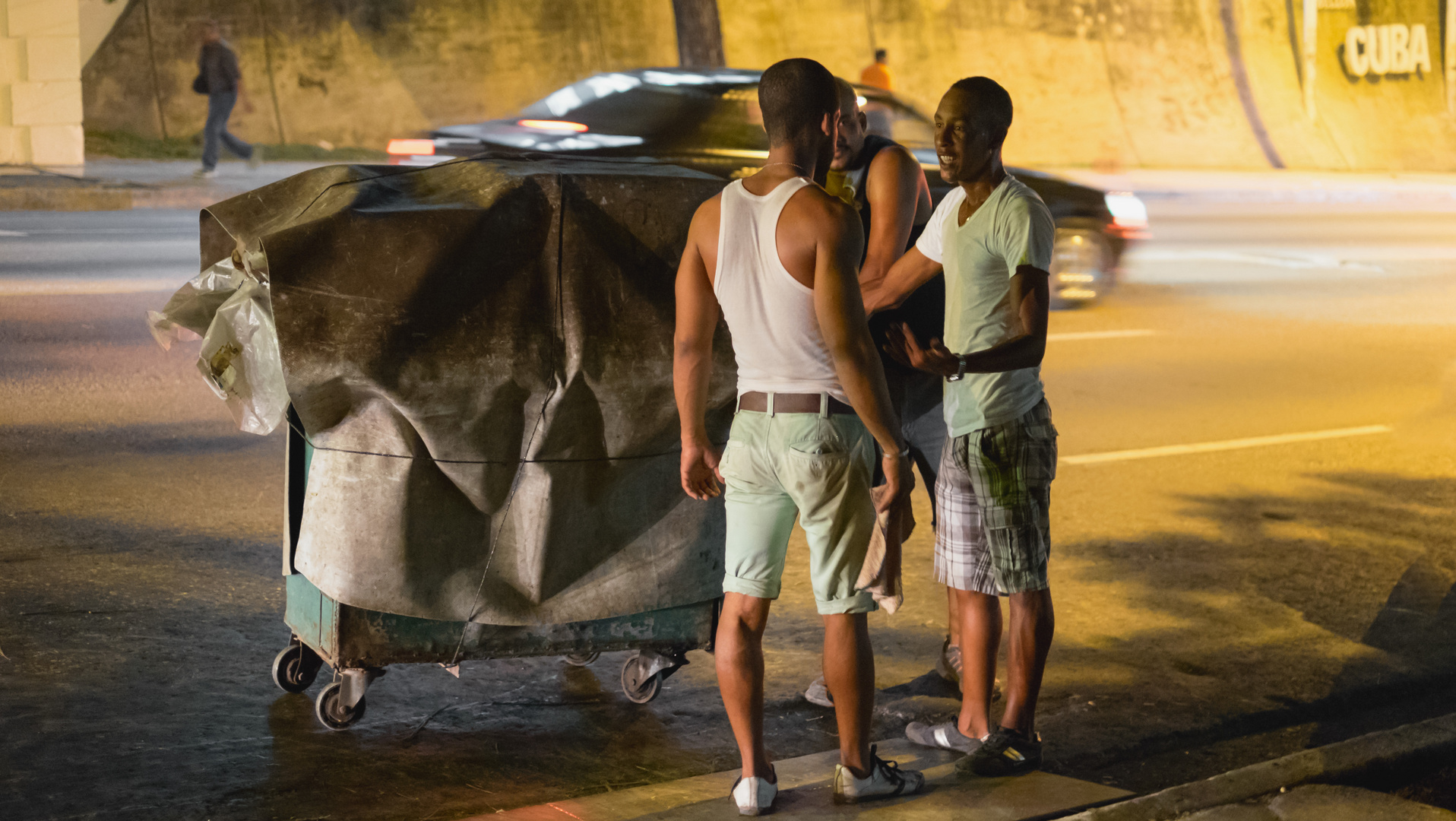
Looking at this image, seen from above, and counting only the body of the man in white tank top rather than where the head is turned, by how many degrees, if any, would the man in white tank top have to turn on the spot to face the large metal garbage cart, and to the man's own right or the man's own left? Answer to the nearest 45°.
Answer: approximately 90° to the man's own left

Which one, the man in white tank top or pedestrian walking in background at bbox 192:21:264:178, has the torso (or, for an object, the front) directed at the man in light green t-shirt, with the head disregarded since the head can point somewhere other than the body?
the man in white tank top

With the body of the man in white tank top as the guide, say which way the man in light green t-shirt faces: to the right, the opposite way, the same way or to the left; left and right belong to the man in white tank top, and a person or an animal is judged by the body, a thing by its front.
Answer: the opposite way

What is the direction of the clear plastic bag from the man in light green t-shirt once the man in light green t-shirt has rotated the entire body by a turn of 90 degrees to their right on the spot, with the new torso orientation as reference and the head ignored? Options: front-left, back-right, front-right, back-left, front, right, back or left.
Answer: front-left

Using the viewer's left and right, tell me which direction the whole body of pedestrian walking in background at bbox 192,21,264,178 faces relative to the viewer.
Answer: facing to the left of the viewer

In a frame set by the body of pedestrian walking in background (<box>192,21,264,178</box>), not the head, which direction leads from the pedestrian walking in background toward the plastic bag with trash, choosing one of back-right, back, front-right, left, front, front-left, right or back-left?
left

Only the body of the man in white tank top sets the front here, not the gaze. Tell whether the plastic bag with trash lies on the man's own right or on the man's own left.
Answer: on the man's own left

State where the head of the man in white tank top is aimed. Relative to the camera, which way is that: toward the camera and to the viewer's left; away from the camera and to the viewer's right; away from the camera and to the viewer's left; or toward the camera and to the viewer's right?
away from the camera and to the viewer's right

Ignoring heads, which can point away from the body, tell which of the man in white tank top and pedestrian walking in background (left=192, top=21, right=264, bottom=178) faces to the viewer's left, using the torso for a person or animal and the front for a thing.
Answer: the pedestrian walking in background

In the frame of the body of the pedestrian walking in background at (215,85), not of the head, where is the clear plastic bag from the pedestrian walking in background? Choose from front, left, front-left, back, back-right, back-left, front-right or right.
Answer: left

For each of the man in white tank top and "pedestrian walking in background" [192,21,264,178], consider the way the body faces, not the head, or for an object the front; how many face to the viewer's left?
1

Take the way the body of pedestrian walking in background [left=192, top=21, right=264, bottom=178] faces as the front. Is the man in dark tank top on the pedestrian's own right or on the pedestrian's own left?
on the pedestrian's own left

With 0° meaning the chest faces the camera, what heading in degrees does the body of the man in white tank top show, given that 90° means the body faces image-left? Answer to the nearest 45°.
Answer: approximately 225°

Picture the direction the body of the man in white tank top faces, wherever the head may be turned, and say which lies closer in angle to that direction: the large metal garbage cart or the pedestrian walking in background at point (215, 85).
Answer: the pedestrian walking in background
